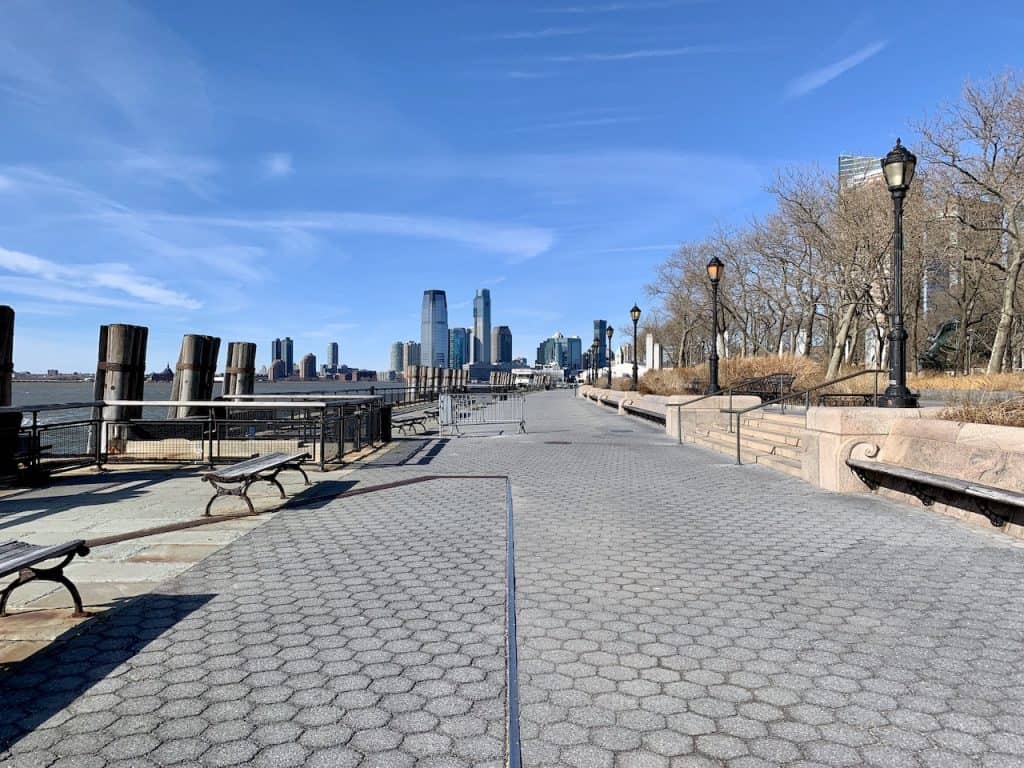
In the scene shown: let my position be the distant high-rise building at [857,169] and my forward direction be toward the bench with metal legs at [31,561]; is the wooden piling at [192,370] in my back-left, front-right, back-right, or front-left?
front-right

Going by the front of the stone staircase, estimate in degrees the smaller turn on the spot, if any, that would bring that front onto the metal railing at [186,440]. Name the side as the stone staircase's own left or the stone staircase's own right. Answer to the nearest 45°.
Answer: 0° — it already faces it

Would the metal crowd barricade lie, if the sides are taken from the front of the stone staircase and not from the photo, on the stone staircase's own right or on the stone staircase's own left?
on the stone staircase's own right

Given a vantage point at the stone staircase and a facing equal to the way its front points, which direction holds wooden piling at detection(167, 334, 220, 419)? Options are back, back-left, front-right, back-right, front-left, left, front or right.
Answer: front-right

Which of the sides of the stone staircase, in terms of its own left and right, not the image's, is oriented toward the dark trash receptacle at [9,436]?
front

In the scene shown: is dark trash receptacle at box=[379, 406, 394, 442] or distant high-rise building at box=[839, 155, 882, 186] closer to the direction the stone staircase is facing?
the dark trash receptacle

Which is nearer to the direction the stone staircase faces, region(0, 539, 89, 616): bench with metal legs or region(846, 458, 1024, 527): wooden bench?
the bench with metal legs

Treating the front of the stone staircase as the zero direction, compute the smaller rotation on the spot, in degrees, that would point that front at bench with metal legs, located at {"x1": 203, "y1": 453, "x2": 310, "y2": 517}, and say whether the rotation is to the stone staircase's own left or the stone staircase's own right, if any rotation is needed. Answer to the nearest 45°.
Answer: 0° — it already faces it

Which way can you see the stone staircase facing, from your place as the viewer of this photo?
facing the viewer and to the left of the viewer

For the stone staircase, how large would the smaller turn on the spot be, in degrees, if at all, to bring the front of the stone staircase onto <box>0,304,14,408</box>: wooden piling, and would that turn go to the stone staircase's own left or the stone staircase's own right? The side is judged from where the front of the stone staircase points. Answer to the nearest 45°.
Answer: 0° — it already faces it

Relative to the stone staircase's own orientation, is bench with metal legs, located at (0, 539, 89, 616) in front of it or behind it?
in front
